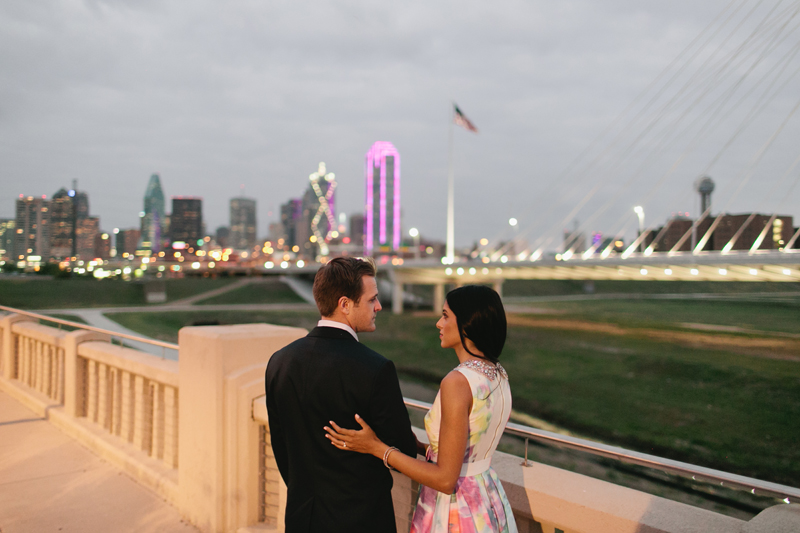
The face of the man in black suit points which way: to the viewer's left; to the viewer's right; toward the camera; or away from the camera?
to the viewer's right

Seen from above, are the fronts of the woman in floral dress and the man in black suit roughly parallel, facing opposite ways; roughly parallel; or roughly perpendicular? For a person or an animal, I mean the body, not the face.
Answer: roughly perpendicular

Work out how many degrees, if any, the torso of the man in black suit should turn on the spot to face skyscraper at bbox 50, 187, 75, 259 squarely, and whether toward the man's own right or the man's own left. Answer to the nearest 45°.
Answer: approximately 90° to the man's own left

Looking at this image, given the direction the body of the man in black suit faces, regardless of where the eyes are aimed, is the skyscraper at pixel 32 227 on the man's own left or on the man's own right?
on the man's own left

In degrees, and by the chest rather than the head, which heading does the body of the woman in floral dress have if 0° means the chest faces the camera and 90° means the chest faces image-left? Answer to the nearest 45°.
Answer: approximately 135°

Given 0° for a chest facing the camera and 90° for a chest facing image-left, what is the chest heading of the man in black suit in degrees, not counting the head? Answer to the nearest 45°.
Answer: approximately 225°
